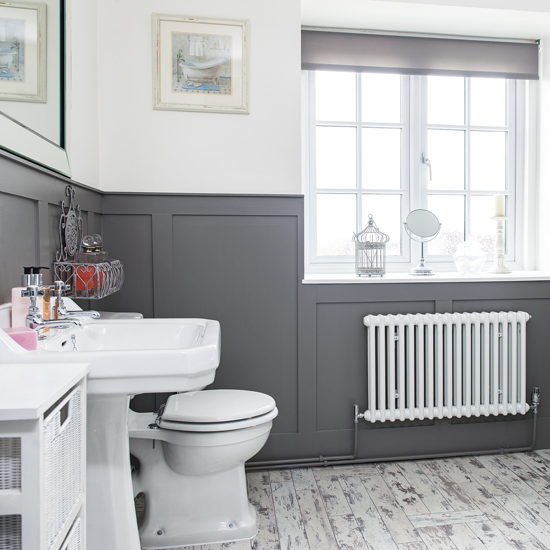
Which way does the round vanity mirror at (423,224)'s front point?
toward the camera

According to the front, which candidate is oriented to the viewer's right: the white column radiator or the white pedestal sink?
the white pedestal sink

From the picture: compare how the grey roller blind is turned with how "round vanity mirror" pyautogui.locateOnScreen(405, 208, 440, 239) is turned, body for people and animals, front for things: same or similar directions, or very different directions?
same or similar directions

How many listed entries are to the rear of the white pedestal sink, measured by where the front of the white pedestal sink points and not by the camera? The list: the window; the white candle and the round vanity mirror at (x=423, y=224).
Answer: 0

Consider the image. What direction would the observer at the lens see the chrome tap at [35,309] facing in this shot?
facing to the right of the viewer

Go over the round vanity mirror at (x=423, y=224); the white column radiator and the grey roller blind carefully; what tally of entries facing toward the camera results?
3

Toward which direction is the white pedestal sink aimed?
to the viewer's right

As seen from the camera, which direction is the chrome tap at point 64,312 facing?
to the viewer's right

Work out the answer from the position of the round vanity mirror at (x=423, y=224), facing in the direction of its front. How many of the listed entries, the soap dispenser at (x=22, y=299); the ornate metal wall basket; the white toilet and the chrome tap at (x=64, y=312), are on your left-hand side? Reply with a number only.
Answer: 0
